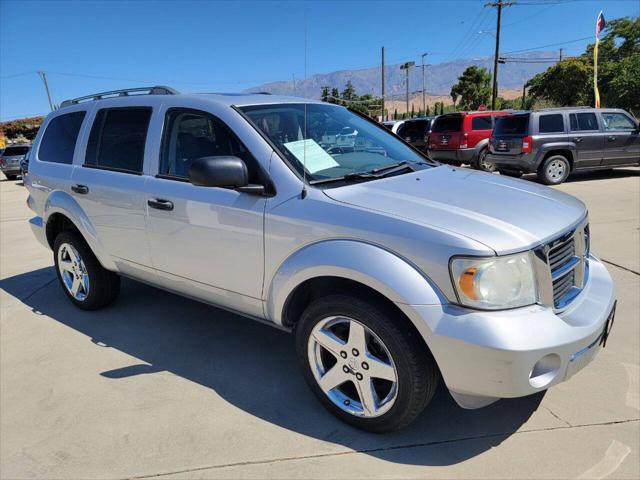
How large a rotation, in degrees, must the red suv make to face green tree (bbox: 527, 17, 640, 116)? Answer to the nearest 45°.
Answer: approximately 45° to its left

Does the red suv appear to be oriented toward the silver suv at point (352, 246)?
no

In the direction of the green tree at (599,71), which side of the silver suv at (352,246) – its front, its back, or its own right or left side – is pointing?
left

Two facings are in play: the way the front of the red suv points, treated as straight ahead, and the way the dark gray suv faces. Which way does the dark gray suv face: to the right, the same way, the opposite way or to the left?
the same way

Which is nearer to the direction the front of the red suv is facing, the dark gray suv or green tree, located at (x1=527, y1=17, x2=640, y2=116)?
the green tree

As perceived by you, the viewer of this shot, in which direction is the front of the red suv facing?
facing away from the viewer and to the right of the viewer

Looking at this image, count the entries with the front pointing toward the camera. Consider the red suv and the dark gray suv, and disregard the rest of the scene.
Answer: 0

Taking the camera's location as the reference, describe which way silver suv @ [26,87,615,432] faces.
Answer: facing the viewer and to the right of the viewer

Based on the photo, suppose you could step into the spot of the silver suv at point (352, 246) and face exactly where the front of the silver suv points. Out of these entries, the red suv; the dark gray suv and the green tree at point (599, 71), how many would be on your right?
0

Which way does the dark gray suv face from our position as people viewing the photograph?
facing away from the viewer and to the right of the viewer

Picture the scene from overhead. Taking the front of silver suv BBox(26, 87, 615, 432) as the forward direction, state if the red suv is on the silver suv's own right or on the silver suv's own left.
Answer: on the silver suv's own left

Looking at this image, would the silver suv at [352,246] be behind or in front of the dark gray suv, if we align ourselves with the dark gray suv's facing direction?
behind

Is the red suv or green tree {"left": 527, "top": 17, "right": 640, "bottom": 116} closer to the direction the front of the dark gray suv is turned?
the green tree

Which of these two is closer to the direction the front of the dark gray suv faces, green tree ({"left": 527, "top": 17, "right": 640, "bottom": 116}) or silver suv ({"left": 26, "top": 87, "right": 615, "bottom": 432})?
the green tree

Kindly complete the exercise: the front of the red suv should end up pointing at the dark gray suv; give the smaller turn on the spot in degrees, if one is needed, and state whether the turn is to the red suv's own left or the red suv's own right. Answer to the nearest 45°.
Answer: approximately 90° to the red suv's own right

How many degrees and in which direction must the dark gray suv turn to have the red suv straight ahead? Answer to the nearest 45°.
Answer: approximately 90° to its left
